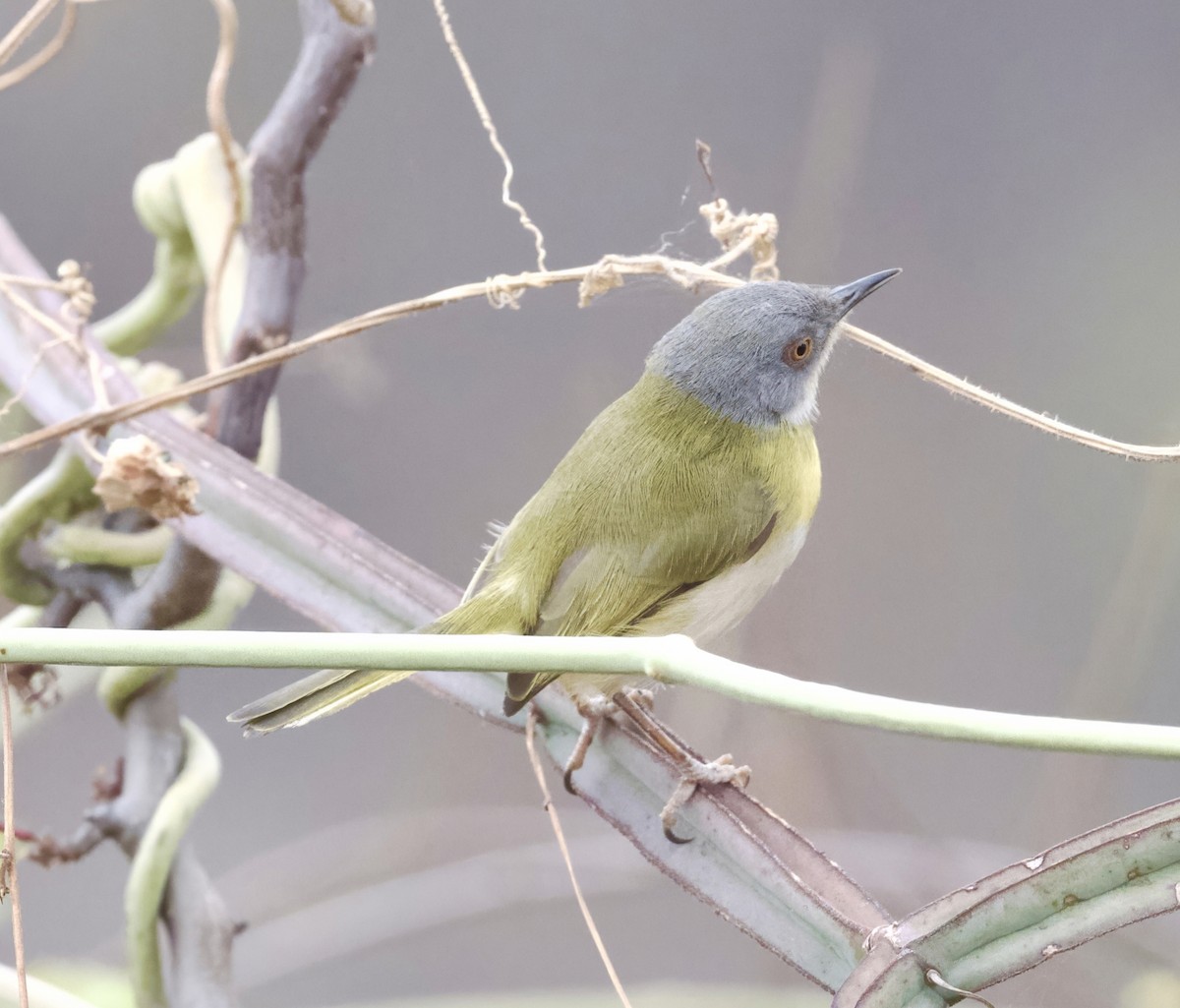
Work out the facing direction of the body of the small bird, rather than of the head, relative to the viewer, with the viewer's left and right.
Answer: facing to the right of the viewer
